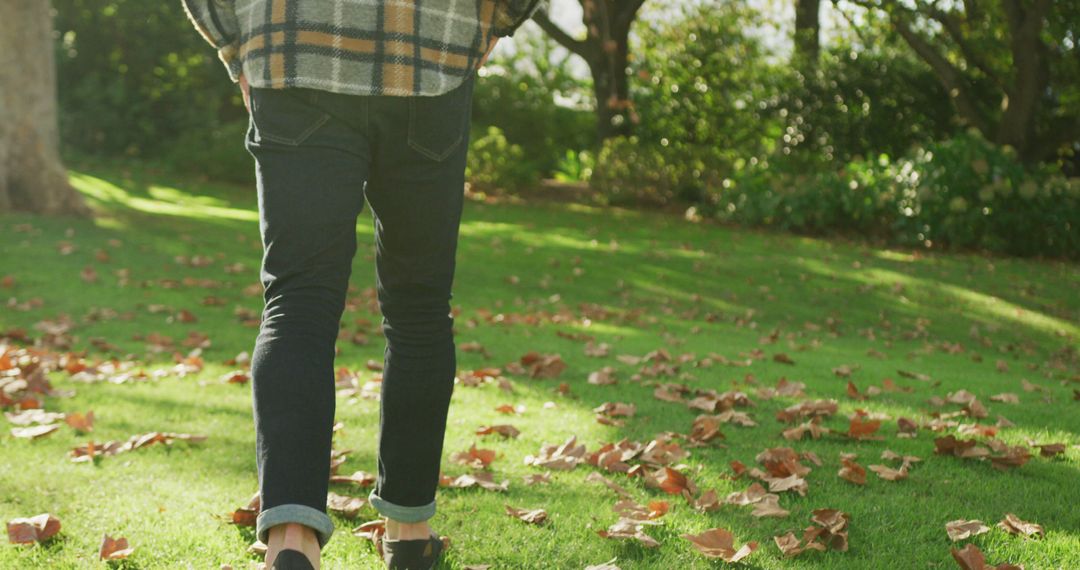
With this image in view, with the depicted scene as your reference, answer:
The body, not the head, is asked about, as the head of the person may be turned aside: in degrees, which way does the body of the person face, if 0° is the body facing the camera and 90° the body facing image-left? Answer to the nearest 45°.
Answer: approximately 180°

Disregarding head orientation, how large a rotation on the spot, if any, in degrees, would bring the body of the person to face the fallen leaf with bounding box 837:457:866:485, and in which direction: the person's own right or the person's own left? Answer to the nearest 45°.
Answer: approximately 45° to the person's own right

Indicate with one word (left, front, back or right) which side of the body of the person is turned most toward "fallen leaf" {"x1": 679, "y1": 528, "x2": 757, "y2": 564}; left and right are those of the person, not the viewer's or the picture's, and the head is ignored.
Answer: right

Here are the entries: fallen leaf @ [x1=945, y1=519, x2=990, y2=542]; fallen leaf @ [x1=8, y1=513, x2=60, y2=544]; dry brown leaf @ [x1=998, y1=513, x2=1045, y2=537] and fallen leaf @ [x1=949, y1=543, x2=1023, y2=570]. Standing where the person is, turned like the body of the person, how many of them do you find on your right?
3

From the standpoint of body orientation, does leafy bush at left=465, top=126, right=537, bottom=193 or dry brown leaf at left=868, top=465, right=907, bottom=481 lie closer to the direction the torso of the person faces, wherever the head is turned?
the leafy bush

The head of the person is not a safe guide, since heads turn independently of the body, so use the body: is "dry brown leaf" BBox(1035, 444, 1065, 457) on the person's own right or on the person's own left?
on the person's own right

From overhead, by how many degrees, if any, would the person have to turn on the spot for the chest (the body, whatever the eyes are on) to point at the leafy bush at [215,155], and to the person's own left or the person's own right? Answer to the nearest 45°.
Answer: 0° — they already face it

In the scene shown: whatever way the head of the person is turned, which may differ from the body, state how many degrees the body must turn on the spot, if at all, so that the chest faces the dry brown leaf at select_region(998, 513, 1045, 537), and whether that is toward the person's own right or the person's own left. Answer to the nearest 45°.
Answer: approximately 90° to the person's own right

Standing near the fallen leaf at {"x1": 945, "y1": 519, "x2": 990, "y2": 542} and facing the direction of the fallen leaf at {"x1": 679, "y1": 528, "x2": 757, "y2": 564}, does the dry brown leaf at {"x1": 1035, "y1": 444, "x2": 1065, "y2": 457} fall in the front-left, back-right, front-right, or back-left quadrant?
back-right

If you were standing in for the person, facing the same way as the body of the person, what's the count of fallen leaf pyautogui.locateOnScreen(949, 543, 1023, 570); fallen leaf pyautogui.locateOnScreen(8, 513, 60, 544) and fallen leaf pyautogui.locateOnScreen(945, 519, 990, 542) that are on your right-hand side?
2

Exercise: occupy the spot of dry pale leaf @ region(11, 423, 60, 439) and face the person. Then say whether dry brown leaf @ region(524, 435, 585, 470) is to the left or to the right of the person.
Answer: left

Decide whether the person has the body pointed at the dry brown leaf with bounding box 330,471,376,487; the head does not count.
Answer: yes

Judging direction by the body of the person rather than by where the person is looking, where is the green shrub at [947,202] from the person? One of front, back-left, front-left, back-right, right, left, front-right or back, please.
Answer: front-right

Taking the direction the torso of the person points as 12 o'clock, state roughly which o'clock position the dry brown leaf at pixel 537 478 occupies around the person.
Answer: The dry brown leaf is roughly at 1 o'clock from the person.

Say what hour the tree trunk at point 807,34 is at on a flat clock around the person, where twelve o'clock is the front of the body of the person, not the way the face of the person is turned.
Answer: The tree trunk is roughly at 1 o'clock from the person.

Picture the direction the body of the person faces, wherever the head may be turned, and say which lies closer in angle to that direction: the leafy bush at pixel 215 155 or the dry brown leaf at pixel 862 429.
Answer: the leafy bush
